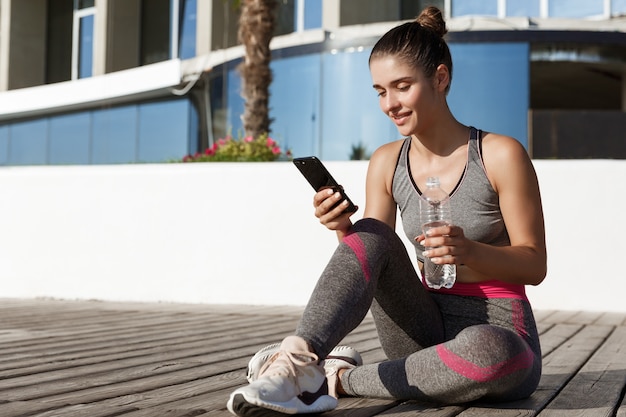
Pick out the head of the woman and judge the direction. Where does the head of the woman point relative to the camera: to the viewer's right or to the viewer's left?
to the viewer's left

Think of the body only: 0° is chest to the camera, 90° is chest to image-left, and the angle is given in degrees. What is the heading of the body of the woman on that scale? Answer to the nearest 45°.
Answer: approximately 45°

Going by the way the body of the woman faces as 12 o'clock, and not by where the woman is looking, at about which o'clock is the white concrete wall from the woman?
The white concrete wall is roughly at 4 o'clock from the woman.
